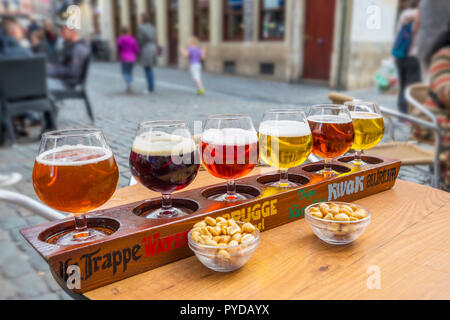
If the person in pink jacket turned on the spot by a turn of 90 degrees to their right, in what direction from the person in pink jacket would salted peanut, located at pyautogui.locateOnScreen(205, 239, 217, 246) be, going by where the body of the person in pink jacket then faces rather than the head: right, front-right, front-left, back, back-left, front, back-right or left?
right

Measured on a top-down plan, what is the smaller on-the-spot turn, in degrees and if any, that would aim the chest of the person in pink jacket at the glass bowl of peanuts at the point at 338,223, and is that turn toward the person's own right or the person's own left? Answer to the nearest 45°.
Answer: approximately 180°

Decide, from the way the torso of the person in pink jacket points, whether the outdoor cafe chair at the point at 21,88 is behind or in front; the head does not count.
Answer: behind

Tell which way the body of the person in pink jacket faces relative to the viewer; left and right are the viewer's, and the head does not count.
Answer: facing away from the viewer

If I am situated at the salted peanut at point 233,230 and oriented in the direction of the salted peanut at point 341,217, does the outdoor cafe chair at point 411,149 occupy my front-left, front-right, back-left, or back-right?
front-left

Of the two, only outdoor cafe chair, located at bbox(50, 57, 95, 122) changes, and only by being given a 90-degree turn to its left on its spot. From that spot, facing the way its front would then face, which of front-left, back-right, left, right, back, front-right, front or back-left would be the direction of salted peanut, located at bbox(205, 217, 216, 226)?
front

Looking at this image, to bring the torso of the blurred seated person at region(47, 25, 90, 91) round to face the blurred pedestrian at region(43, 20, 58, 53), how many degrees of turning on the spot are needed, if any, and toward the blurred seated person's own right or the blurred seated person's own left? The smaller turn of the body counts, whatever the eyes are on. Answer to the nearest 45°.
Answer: approximately 90° to the blurred seated person's own right

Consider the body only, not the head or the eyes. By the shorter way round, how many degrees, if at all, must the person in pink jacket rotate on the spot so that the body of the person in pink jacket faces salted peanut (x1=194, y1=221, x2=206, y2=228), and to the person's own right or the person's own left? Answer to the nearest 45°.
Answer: approximately 180°
